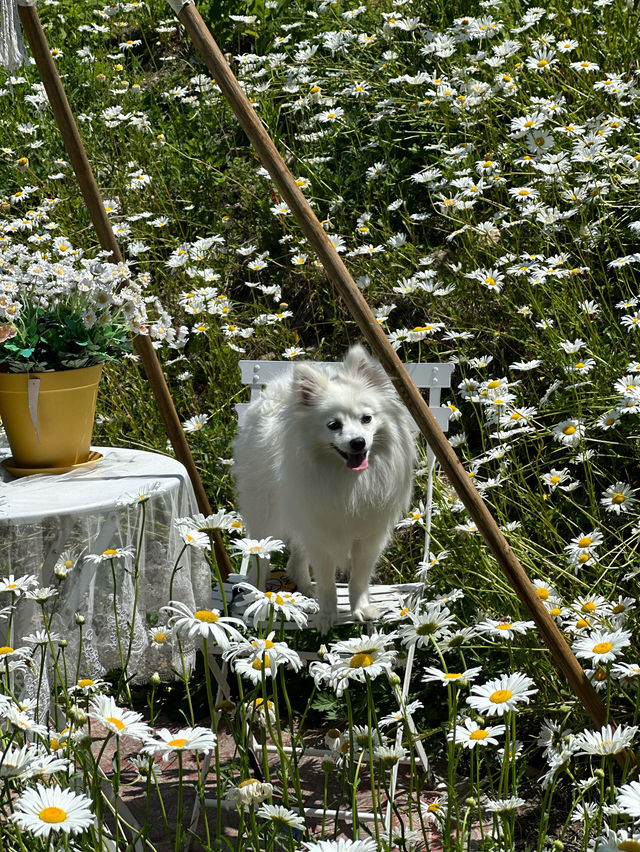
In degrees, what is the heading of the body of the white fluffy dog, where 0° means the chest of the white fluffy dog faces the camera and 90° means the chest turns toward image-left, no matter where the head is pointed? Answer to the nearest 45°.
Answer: approximately 315°

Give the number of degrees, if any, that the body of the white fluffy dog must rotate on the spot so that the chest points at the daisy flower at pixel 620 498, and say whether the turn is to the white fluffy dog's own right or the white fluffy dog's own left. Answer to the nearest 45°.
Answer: approximately 45° to the white fluffy dog's own left

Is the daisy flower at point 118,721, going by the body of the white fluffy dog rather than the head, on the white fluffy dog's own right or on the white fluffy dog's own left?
on the white fluffy dog's own right

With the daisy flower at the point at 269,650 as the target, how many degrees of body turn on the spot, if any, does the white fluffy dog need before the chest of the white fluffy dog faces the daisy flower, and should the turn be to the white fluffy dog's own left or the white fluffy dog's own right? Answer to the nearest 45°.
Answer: approximately 45° to the white fluffy dog's own right

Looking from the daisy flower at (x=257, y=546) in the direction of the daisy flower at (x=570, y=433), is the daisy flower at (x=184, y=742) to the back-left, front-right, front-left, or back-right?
back-right

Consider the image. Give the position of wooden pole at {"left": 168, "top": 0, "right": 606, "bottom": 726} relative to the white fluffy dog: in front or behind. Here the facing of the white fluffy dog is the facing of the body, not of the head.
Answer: in front

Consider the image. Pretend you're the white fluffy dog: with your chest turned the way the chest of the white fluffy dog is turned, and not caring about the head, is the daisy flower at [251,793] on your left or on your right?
on your right

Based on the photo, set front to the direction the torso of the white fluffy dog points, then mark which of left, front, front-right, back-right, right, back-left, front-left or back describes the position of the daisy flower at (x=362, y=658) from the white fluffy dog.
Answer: front-right
